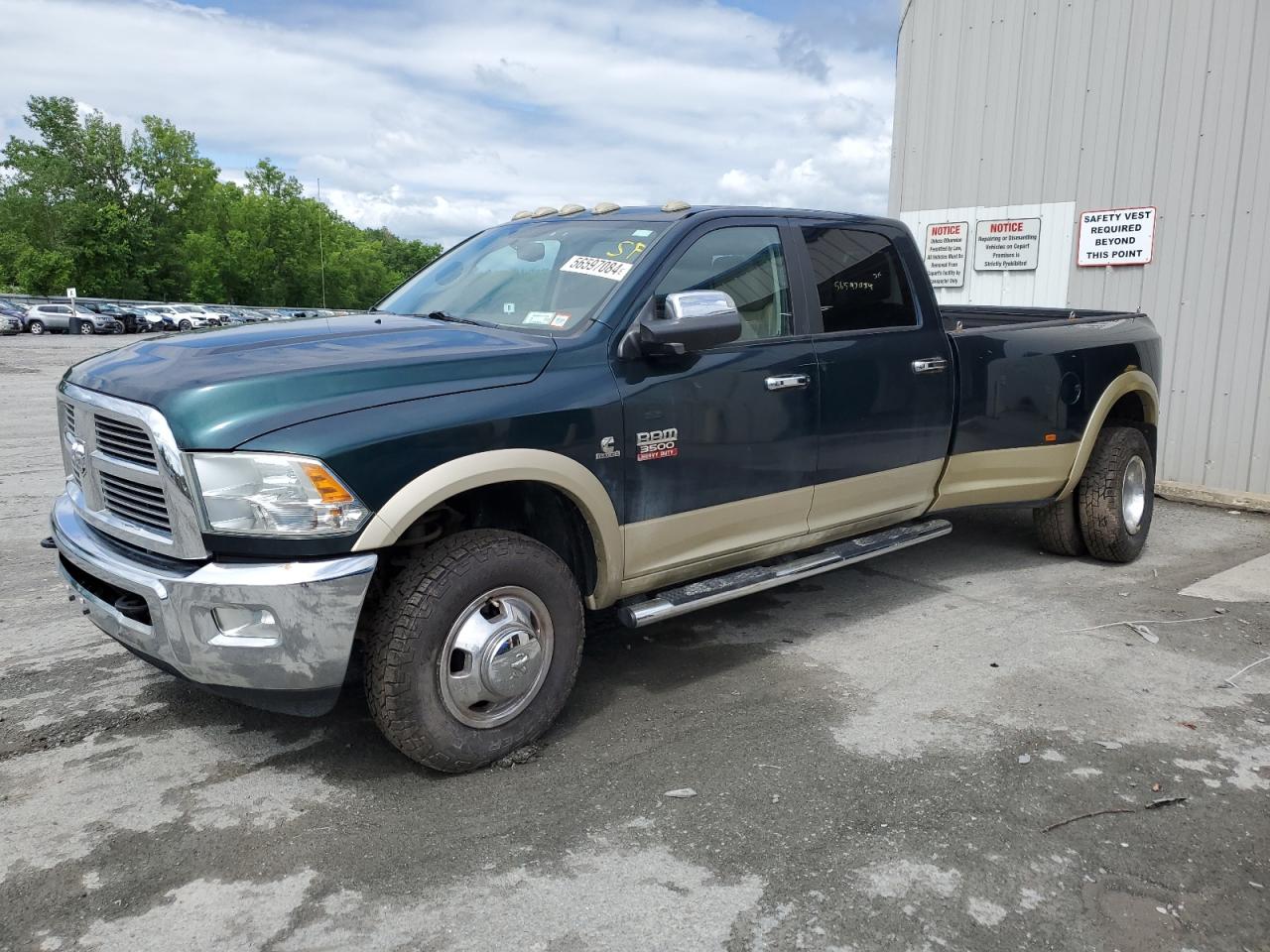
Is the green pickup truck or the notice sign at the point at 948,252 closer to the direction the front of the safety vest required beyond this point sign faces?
the green pickup truck

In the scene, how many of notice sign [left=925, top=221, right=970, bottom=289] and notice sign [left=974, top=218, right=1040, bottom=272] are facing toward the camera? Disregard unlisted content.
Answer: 2

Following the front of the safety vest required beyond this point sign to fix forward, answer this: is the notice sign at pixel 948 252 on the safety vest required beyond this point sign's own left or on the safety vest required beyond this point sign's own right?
on the safety vest required beyond this point sign's own right

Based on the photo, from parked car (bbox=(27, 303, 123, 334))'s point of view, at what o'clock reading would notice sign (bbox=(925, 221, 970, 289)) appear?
The notice sign is roughly at 1 o'clock from the parked car.

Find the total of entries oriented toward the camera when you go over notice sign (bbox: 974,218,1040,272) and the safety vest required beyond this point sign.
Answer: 2

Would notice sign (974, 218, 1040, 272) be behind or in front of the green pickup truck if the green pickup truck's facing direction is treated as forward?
behind

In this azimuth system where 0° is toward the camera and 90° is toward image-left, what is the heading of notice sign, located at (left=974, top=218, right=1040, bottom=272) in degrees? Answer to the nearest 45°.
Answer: approximately 0°

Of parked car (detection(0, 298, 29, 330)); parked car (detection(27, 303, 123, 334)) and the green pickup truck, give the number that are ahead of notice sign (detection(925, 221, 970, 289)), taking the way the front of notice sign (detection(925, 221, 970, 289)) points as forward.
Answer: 1

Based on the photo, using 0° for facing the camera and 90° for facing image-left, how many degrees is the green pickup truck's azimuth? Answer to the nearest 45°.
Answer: approximately 45°
